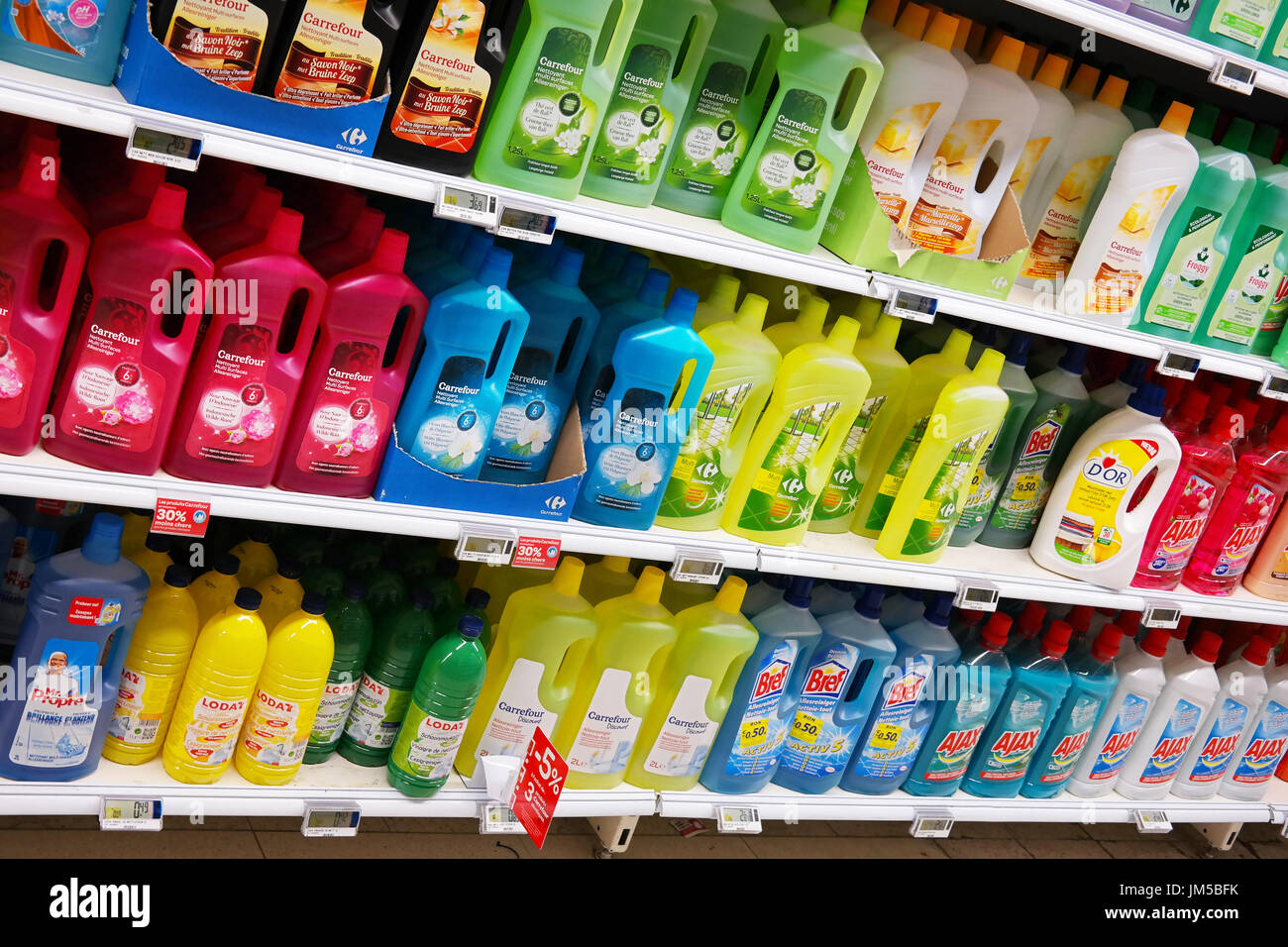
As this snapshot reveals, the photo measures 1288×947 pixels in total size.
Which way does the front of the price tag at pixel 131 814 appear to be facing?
toward the camera

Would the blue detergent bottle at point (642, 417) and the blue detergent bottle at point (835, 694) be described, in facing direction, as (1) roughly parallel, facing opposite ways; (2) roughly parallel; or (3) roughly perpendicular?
roughly parallel

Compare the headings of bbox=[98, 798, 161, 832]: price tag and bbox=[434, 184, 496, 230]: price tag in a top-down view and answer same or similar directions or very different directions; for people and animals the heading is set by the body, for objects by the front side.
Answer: same or similar directions

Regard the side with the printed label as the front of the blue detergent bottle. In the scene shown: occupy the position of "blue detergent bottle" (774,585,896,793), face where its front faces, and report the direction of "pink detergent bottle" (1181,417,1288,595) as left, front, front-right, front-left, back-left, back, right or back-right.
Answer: back-left

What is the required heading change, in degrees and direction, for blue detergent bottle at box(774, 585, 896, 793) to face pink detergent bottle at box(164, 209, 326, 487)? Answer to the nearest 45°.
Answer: approximately 45° to its right

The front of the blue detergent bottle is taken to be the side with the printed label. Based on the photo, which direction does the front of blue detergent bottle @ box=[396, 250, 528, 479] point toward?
toward the camera

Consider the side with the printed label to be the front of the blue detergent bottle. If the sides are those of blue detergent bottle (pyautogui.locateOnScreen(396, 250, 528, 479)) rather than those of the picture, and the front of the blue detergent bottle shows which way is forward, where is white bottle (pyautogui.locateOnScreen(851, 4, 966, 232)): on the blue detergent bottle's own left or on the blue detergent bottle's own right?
on the blue detergent bottle's own left

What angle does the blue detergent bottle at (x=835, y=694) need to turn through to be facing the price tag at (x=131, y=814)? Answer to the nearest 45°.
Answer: approximately 45° to its right

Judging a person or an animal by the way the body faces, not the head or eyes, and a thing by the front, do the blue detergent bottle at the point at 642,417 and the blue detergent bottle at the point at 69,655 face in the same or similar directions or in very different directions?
same or similar directions
